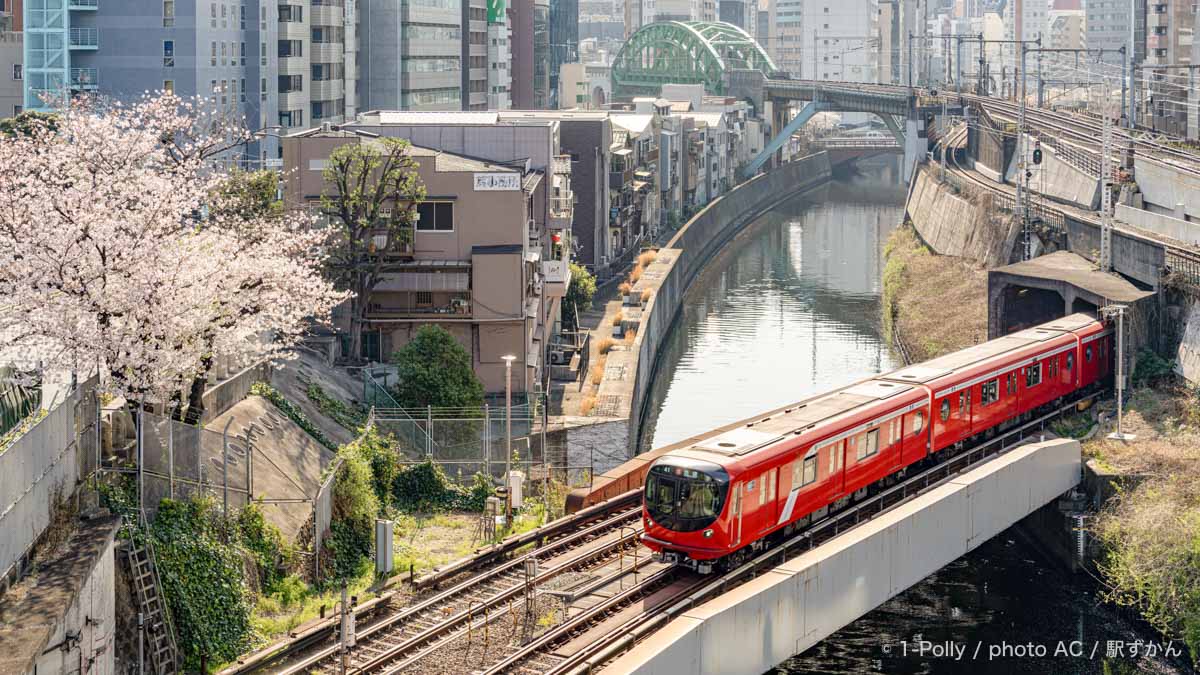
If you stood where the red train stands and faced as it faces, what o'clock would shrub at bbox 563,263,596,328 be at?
The shrub is roughly at 4 o'clock from the red train.

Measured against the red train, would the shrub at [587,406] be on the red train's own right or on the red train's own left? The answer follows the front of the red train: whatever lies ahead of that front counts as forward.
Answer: on the red train's own right

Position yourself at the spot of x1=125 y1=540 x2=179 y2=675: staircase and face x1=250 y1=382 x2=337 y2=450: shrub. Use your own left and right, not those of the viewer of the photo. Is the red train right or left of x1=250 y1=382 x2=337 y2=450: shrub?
right

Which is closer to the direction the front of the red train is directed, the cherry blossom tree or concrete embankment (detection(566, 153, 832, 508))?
the cherry blossom tree

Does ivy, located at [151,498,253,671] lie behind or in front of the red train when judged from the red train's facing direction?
in front

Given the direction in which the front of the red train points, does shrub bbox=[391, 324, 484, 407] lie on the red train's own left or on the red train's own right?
on the red train's own right

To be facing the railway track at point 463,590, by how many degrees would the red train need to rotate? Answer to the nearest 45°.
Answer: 0° — it already faces it

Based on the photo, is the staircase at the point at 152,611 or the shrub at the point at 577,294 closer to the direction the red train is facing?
the staircase

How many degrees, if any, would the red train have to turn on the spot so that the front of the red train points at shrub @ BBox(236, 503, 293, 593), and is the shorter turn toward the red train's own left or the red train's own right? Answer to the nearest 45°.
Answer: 0° — it already faces it

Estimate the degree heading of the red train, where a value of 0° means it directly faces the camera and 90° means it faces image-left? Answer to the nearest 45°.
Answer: approximately 45°

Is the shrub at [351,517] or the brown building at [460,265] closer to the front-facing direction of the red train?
the shrub
